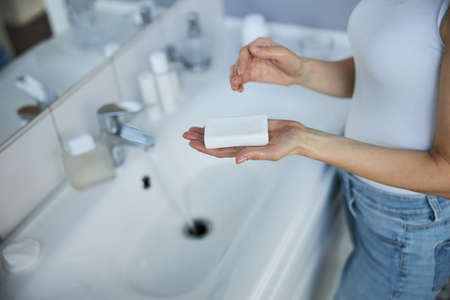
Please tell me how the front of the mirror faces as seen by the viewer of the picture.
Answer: facing the viewer and to the right of the viewer

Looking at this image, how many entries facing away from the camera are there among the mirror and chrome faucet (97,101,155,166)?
0

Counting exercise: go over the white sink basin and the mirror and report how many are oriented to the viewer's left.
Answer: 0

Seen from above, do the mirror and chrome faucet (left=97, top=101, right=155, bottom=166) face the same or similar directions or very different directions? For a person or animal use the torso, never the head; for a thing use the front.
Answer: same or similar directions

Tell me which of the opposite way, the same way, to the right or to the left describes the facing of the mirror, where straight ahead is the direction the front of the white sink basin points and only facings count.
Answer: the same way
